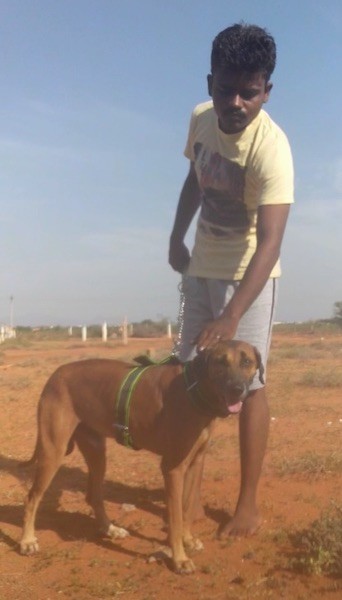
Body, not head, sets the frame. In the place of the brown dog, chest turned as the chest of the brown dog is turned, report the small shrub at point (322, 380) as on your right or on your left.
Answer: on your left

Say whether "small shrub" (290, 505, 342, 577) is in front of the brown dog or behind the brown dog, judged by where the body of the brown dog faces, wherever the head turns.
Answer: in front

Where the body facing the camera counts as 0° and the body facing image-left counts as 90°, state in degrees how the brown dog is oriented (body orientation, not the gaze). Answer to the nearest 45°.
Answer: approximately 315°

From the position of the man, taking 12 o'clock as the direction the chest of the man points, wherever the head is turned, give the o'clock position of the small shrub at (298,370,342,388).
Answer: The small shrub is roughly at 5 o'clock from the man.

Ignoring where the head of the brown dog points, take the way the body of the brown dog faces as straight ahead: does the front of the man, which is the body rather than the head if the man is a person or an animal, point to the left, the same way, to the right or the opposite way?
to the right

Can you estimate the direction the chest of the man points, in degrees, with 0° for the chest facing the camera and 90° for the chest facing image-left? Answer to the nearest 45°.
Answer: approximately 45°

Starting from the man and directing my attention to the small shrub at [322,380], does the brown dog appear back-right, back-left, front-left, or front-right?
back-left

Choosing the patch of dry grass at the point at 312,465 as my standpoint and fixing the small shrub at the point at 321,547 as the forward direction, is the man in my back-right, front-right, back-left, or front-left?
front-right

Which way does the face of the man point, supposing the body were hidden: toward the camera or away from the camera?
toward the camera

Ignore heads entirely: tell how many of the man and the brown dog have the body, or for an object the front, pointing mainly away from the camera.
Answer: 0
